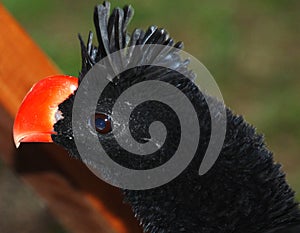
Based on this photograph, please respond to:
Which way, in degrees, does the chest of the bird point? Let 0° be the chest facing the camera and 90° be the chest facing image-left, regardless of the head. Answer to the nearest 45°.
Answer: approximately 90°
